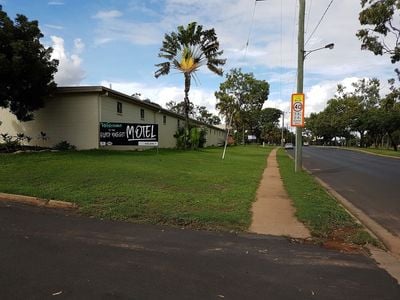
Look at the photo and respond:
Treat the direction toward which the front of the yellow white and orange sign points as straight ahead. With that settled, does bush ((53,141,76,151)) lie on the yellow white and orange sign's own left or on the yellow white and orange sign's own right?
on the yellow white and orange sign's own right

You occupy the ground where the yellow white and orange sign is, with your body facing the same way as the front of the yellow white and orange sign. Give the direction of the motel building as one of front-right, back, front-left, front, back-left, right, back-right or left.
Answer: right

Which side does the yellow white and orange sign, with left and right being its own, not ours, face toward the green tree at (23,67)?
right

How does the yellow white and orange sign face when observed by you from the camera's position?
facing the viewer
